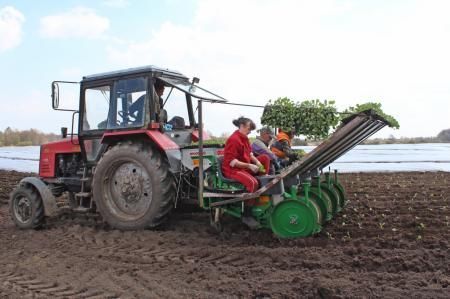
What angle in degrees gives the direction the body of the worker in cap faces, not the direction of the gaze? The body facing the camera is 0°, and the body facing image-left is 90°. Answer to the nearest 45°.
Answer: approximately 270°

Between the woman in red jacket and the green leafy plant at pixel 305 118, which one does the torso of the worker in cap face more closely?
the green leafy plant

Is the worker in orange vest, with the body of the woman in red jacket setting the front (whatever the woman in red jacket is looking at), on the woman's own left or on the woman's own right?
on the woman's own left

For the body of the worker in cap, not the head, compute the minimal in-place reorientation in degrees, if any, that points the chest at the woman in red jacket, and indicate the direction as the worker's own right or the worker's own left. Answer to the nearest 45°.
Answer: approximately 90° to the worker's own right

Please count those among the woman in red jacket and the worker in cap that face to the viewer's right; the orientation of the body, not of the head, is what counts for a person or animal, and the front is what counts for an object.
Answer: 2

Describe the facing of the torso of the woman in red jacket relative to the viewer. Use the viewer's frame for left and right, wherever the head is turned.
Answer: facing to the right of the viewer

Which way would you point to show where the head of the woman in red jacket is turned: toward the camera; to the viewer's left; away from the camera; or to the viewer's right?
to the viewer's right
